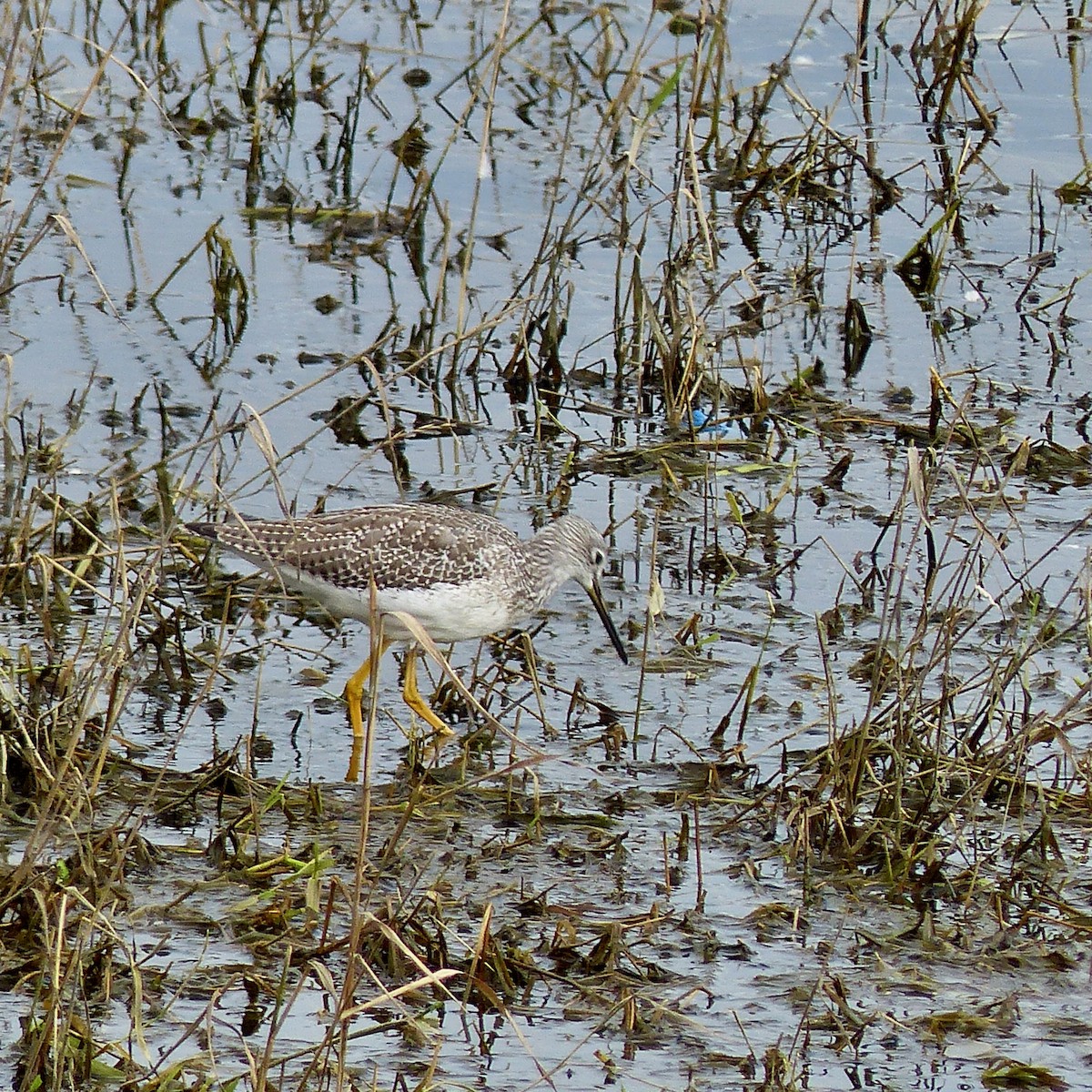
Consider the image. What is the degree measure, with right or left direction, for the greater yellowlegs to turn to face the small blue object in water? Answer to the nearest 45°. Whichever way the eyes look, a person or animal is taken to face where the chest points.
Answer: approximately 45° to its left

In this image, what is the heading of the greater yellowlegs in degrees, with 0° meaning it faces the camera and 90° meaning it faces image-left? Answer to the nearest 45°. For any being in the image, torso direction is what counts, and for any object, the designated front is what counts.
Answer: approximately 270°
